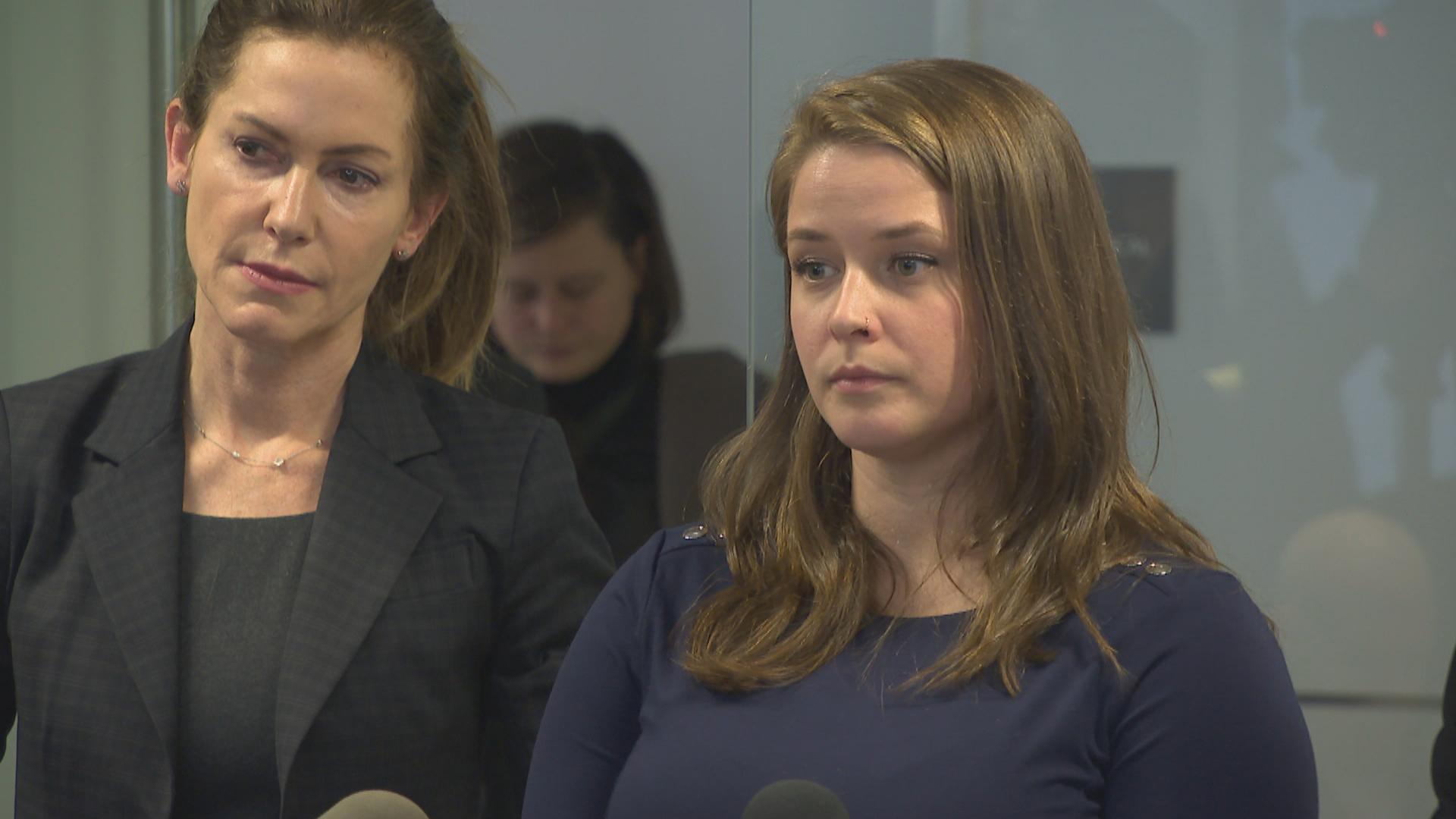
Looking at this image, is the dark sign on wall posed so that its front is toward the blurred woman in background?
no

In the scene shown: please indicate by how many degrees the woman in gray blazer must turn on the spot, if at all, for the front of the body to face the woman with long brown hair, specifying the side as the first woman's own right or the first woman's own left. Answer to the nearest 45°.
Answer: approximately 45° to the first woman's own left

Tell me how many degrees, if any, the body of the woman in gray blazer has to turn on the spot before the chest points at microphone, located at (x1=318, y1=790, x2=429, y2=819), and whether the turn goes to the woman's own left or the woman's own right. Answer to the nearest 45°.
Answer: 0° — they already face it

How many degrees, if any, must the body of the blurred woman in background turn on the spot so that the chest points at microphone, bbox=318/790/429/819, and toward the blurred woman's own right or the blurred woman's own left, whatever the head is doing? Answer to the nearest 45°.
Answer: approximately 45° to the blurred woman's own left

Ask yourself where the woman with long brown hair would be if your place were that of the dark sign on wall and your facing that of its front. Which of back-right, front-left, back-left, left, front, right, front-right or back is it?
front

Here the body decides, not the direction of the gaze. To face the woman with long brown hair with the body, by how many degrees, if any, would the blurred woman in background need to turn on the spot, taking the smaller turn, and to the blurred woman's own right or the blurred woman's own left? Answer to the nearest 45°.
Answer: approximately 45° to the blurred woman's own left

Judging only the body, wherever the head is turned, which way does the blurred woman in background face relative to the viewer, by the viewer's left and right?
facing the viewer and to the left of the viewer

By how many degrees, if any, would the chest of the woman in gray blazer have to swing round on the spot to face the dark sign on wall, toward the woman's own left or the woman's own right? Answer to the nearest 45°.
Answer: approximately 90° to the woman's own left

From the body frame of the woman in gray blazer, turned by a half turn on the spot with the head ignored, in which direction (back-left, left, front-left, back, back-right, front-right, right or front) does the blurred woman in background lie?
front-right

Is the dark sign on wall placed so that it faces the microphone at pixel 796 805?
yes

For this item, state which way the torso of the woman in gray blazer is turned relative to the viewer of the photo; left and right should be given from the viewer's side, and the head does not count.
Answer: facing the viewer

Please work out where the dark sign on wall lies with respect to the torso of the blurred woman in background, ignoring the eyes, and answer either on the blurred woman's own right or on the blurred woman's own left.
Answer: on the blurred woman's own left

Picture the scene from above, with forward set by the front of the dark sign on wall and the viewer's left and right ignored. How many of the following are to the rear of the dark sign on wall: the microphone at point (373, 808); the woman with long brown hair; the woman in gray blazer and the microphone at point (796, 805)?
0

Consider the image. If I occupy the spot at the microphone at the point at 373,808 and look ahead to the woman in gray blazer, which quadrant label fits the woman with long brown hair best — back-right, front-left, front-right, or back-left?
front-right

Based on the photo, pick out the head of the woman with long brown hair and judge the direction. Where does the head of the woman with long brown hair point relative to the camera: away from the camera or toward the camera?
toward the camera

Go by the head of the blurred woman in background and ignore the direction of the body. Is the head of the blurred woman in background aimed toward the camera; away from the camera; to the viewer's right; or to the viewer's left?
toward the camera
